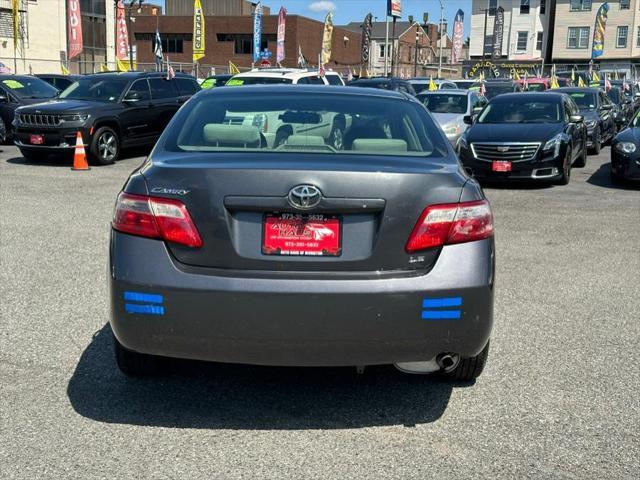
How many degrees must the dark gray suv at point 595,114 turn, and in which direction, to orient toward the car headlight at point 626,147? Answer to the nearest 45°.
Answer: approximately 45° to its left

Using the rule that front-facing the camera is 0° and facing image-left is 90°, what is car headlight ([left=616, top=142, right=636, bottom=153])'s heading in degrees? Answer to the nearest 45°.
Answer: approximately 45°

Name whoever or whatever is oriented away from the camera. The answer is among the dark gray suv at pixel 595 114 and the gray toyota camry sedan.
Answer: the gray toyota camry sedan

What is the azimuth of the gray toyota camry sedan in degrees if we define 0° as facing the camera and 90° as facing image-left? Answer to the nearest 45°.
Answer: approximately 180°

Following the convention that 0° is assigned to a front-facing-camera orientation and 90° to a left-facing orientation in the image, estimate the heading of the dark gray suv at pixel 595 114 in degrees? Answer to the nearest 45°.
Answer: approximately 45°

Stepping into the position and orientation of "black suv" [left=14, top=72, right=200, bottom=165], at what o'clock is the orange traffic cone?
The orange traffic cone is roughly at 11 o'clock from the black suv.

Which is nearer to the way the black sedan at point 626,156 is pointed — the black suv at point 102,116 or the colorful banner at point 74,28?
the black suv

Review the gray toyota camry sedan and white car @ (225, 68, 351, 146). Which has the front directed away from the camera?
the gray toyota camry sedan

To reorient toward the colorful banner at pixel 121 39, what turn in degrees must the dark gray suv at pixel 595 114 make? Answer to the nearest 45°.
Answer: approximately 90° to its right

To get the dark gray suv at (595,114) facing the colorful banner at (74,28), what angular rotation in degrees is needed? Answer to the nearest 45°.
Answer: approximately 90° to its right

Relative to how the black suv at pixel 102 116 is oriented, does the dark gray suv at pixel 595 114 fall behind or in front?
behind
